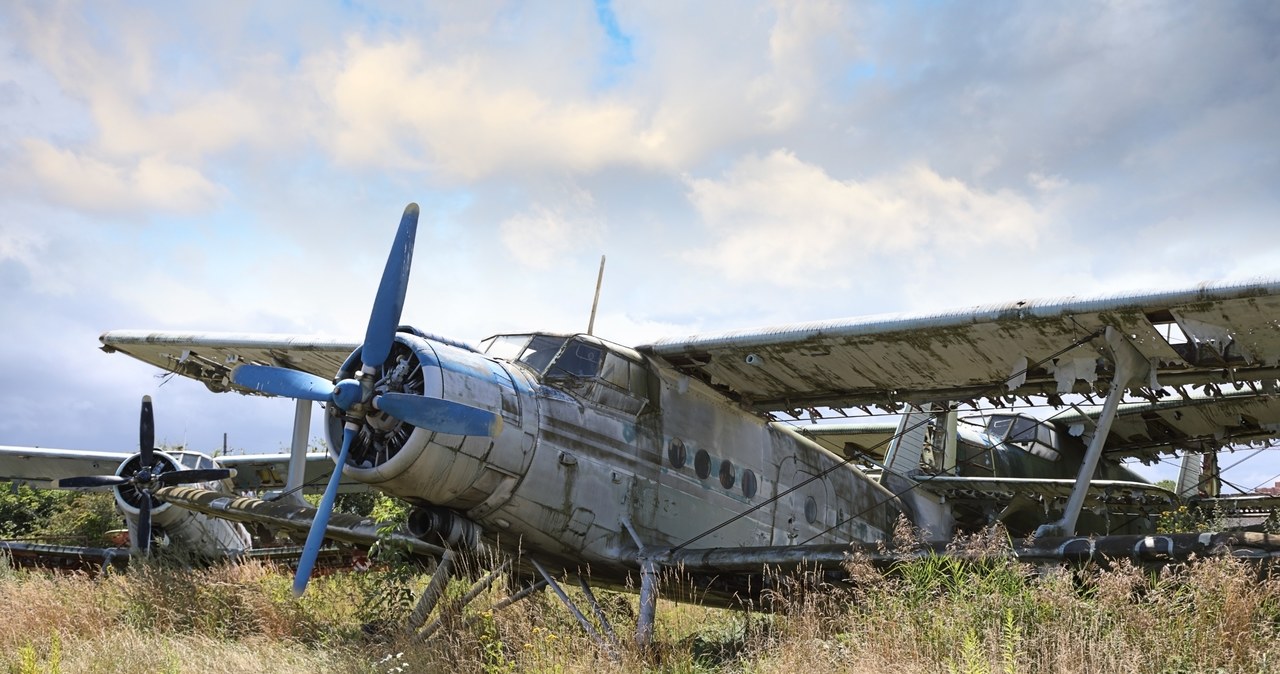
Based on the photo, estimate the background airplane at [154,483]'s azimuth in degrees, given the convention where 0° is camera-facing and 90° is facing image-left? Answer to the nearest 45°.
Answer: approximately 45°

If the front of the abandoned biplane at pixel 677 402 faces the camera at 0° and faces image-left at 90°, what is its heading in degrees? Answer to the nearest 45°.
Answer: approximately 45°

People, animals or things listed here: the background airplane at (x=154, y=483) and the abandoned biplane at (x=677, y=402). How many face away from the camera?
0

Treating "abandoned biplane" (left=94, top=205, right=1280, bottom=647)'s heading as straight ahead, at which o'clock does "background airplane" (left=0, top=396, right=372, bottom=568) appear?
The background airplane is roughly at 3 o'clock from the abandoned biplane.

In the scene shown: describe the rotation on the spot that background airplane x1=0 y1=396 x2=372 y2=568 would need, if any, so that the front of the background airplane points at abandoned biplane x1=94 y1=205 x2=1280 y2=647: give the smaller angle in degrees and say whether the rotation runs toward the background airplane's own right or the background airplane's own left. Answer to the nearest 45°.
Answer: approximately 90° to the background airplane's own left
